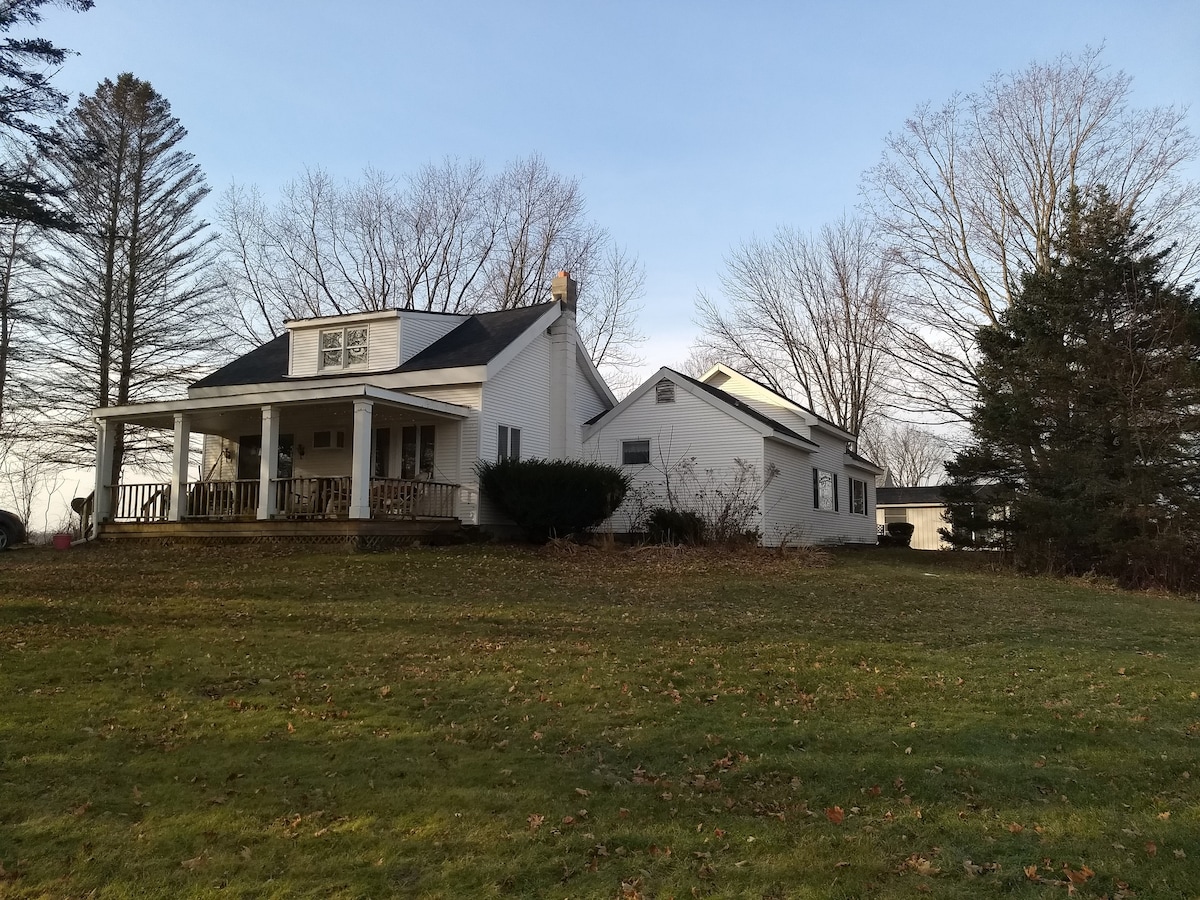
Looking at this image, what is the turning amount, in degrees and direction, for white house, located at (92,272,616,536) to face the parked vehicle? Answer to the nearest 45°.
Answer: approximately 45° to its right

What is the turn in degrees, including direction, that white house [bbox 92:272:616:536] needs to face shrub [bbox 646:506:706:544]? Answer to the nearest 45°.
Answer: approximately 135° to its left

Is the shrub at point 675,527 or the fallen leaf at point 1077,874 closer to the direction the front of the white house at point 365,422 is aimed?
the fallen leaf

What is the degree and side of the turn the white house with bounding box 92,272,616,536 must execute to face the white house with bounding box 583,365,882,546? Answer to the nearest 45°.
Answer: approximately 135° to its left

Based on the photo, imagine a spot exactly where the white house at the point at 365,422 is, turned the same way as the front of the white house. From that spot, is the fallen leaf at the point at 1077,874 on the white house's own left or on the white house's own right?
on the white house's own left

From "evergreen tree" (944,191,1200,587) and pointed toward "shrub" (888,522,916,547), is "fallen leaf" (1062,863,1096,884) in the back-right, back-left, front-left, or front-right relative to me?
back-left

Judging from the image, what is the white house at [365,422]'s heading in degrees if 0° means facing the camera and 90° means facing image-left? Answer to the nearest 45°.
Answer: approximately 45°

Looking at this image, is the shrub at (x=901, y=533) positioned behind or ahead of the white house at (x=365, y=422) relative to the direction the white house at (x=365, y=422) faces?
behind

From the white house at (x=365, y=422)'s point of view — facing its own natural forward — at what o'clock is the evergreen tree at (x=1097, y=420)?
The evergreen tree is roughly at 8 o'clock from the white house.
